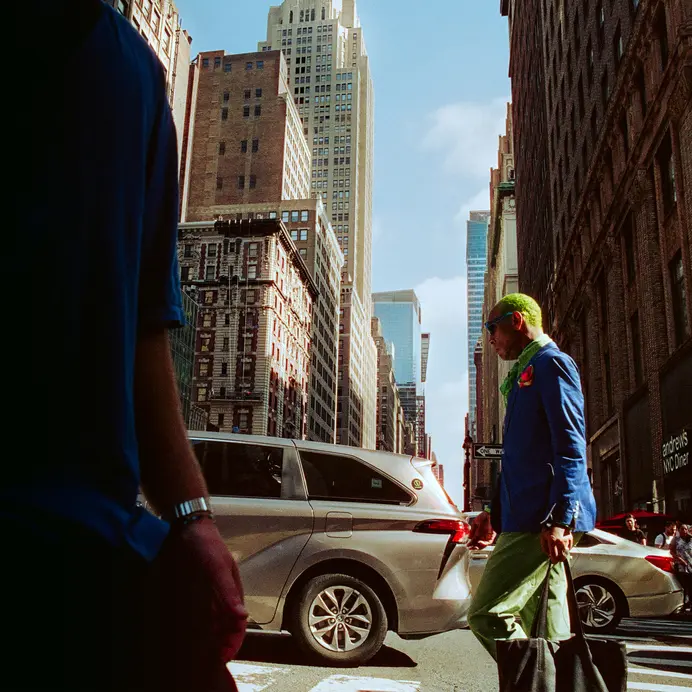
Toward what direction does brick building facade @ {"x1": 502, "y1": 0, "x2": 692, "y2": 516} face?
to the viewer's left

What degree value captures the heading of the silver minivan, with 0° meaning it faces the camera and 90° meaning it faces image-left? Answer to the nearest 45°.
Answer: approximately 90°

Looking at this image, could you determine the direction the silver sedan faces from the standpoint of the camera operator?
facing to the left of the viewer

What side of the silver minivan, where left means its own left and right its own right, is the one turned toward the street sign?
right

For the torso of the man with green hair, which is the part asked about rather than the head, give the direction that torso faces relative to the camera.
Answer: to the viewer's left

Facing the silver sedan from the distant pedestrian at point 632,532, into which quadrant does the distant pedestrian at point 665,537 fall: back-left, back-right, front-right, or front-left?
back-left

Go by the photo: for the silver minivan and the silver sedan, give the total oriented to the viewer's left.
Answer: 2

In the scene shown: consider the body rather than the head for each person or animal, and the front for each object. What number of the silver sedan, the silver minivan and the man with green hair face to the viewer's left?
3

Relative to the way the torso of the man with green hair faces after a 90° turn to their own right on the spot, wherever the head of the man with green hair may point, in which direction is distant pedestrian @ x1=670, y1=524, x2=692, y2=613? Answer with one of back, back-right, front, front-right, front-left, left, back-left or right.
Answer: front

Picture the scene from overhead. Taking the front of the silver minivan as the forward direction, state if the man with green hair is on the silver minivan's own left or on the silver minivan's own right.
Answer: on the silver minivan's own left
